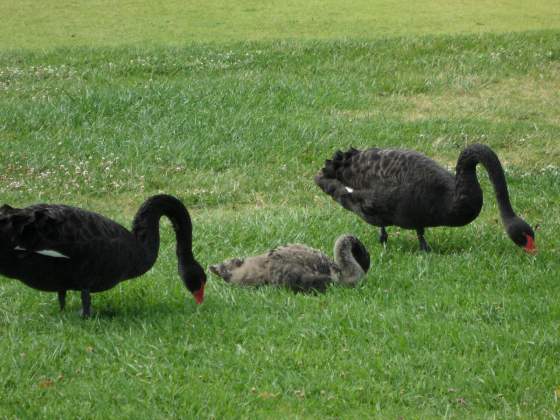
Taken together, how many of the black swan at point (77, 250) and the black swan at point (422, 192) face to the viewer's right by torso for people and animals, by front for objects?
2

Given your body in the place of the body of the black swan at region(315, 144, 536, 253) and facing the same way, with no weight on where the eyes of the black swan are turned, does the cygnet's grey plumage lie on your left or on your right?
on your right

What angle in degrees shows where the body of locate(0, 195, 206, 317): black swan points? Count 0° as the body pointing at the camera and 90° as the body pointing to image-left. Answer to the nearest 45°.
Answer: approximately 270°

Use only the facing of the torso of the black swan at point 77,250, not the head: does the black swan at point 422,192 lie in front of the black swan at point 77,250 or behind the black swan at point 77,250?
in front

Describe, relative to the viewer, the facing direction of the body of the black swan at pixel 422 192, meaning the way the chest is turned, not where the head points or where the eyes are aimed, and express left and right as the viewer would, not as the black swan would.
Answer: facing to the right of the viewer

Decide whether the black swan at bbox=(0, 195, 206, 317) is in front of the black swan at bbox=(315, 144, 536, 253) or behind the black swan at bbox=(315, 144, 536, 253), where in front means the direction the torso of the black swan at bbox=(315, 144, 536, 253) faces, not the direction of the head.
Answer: behind

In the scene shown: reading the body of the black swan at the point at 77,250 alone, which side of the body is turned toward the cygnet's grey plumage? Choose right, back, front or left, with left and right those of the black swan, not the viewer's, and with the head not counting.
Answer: front
